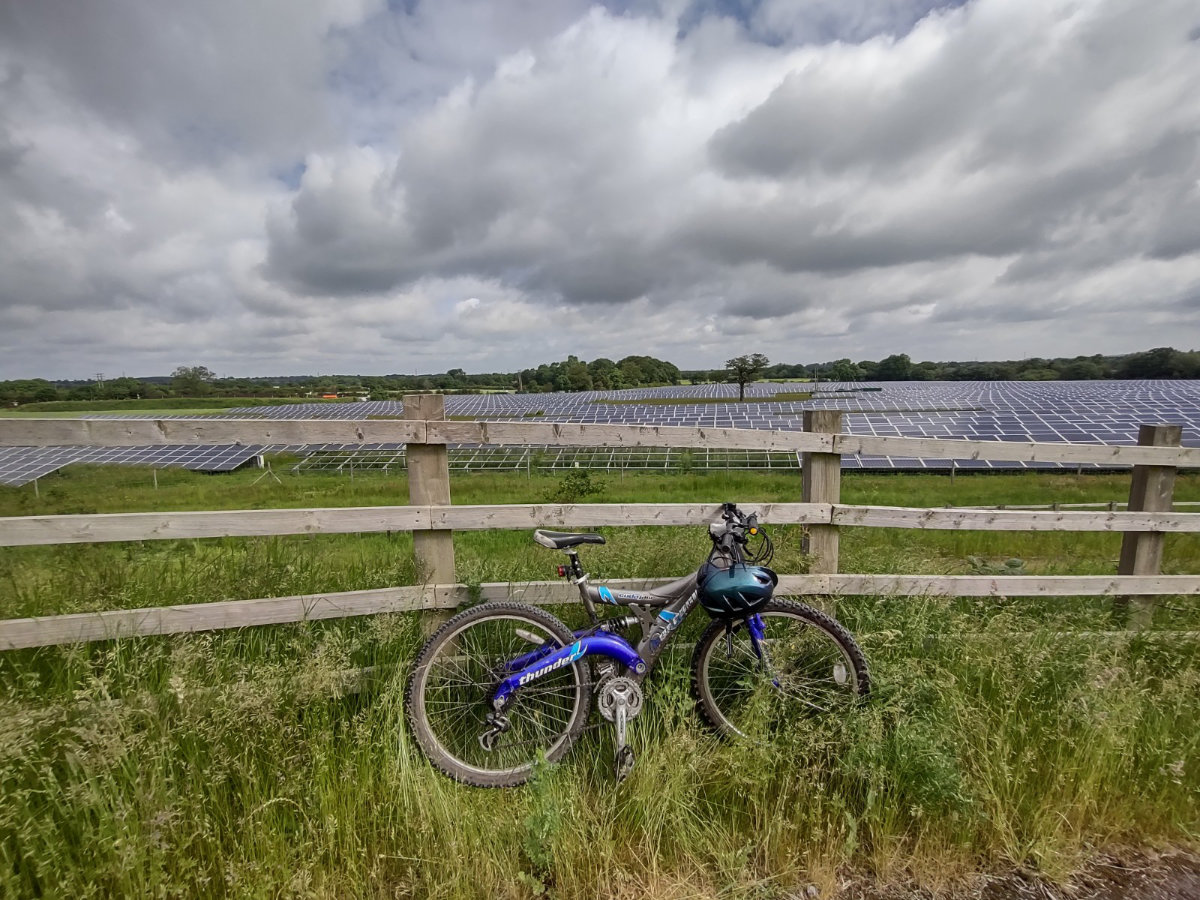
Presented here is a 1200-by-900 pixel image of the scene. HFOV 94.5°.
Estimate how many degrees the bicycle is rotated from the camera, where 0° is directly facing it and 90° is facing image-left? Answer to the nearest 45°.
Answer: approximately 270°
